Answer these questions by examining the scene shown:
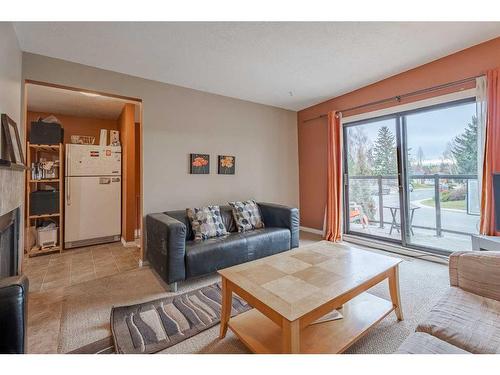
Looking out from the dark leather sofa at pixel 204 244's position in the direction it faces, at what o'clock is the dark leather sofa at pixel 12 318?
the dark leather sofa at pixel 12 318 is roughly at 2 o'clock from the dark leather sofa at pixel 204 244.

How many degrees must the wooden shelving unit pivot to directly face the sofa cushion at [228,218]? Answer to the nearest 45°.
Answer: approximately 45° to its left

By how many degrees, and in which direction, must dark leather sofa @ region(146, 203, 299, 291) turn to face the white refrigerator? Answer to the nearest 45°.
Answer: approximately 180°

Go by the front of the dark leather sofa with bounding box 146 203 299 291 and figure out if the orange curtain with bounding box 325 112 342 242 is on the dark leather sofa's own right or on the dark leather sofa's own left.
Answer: on the dark leather sofa's own left

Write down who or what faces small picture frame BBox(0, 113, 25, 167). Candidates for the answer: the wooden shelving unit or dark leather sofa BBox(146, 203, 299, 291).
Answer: the wooden shelving unit

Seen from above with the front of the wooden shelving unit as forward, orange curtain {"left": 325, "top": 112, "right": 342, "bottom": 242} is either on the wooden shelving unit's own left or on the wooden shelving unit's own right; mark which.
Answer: on the wooden shelving unit's own left

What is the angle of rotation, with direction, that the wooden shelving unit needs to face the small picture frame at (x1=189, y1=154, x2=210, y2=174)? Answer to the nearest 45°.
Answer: approximately 45° to its left

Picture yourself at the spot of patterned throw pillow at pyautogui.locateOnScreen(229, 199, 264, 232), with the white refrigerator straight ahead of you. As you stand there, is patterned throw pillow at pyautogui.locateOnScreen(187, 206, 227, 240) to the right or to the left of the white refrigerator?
left
